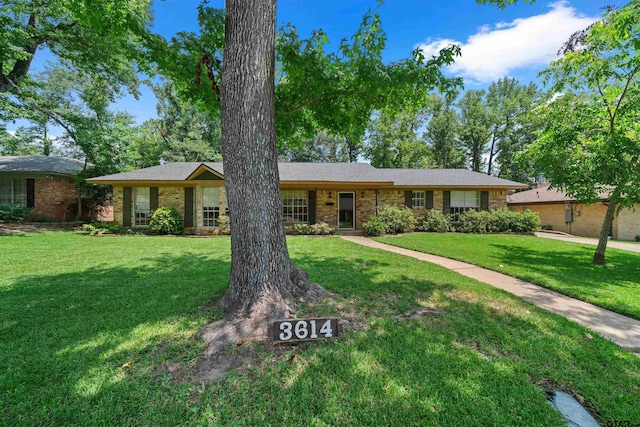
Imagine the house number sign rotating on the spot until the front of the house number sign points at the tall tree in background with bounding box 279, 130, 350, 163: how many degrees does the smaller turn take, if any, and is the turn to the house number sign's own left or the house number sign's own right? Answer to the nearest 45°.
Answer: approximately 180°

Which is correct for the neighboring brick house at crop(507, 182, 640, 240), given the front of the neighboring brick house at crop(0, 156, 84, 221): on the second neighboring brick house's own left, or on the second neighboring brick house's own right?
on the second neighboring brick house's own left

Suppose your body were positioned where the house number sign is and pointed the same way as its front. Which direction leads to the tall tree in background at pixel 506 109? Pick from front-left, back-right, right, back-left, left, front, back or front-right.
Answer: back-left

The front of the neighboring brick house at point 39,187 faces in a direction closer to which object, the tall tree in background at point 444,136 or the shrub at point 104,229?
the shrub

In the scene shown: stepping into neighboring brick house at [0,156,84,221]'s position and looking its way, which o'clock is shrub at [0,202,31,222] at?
The shrub is roughly at 1 o'clock from the neighboring brick house.

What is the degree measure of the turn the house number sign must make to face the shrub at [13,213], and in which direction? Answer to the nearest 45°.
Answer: approximately 135° to its right

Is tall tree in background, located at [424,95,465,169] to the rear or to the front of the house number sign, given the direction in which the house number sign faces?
to the rear

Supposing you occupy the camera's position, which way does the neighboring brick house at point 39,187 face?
facing the viewer

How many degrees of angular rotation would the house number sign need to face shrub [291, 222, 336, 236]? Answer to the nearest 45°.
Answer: approximately 180°

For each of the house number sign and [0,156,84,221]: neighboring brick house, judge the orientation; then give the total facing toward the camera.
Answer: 2

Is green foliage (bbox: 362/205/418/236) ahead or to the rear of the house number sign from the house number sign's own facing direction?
to the rear

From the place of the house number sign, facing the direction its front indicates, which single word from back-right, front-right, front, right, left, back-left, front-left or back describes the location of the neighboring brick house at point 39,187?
back-right

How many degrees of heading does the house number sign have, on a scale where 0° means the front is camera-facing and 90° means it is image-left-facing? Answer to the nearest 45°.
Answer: approximately 0°
